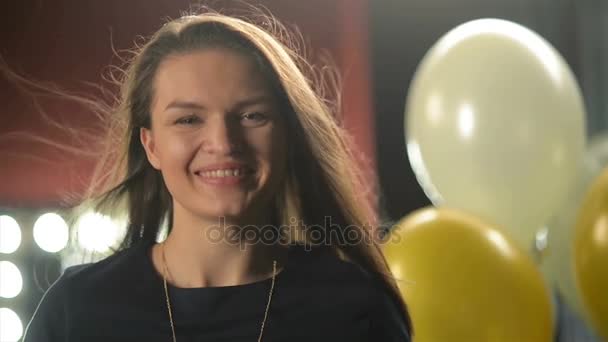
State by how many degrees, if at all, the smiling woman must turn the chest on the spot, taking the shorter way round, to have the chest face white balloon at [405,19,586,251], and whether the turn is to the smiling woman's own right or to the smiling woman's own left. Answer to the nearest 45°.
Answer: approximately 135° to the smiling woman's own left

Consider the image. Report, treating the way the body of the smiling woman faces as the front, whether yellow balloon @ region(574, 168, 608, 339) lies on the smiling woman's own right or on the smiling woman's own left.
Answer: on the smiling woman's own left

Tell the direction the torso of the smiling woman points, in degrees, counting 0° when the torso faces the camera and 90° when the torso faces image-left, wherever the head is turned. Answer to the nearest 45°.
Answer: approximately 0°
